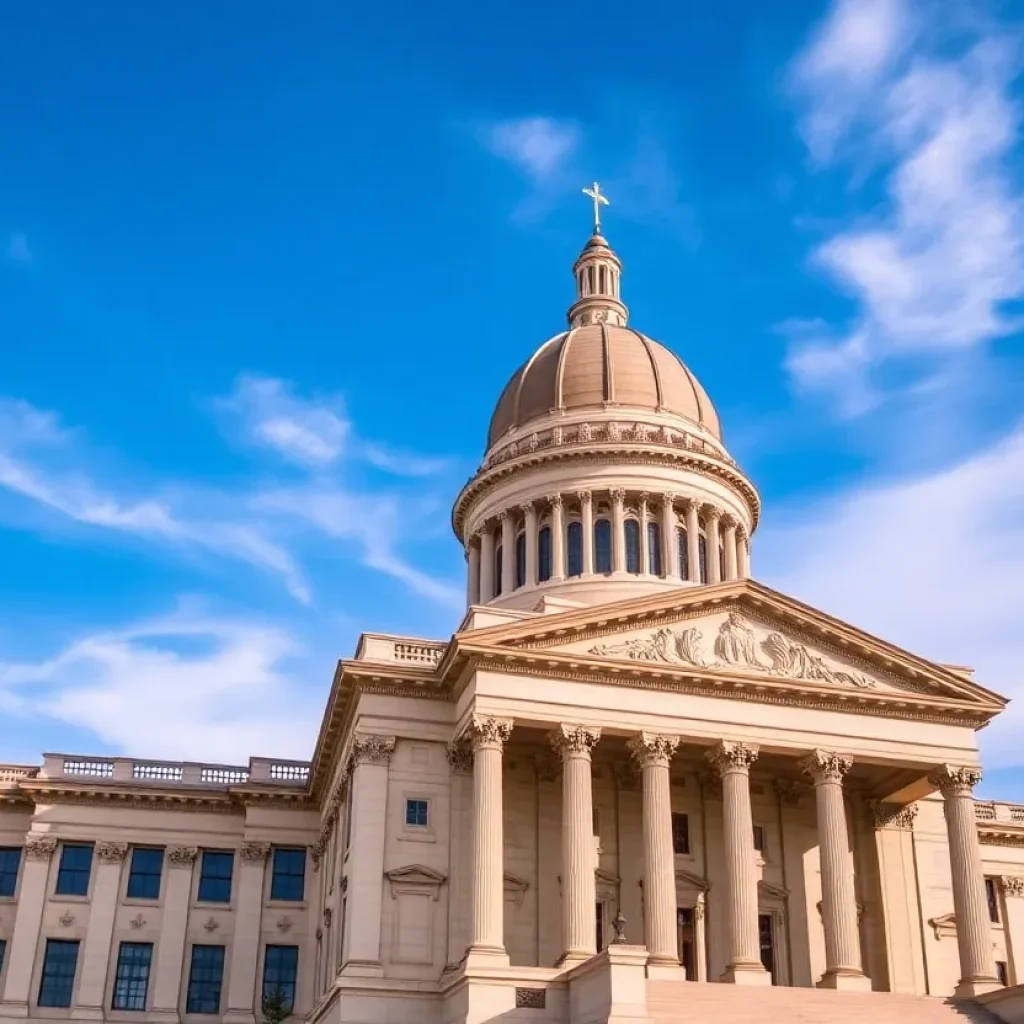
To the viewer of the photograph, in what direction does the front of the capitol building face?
facing the viewer and to the right of the viewer
